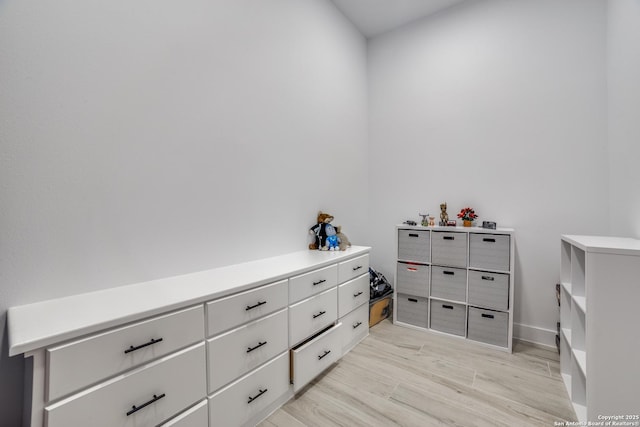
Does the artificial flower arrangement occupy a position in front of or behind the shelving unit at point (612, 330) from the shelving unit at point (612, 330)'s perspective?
in front

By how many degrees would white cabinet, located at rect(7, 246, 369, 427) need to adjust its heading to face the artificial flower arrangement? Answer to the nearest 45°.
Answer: approximately 45° to its left

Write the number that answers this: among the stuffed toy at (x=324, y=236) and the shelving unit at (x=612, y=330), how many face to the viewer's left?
1

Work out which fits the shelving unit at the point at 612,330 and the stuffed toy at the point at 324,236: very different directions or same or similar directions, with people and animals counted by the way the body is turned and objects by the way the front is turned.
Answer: very different directions

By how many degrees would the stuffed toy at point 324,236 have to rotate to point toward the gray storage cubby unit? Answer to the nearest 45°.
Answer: approximately 45° to its left

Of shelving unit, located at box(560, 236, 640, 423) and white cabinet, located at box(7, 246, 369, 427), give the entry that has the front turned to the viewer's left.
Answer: the shelving unit

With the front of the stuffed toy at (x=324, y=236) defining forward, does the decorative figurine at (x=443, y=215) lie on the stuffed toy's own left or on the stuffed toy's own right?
on the stuffed toy's own left

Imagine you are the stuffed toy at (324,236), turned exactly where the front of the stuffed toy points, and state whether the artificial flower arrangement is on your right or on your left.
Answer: on your left

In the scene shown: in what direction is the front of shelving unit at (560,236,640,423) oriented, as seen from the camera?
facing to the left of the viewer

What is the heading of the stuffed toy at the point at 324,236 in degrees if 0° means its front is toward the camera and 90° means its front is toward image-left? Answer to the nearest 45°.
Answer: approximately 315°
